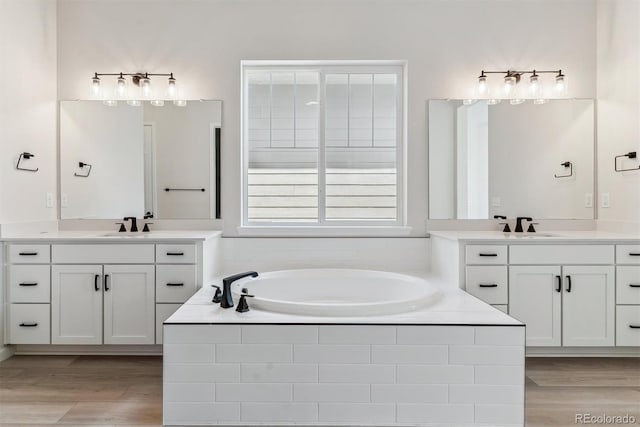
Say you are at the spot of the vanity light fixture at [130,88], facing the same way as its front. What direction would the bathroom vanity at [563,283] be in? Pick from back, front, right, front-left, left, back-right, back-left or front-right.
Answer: front-left

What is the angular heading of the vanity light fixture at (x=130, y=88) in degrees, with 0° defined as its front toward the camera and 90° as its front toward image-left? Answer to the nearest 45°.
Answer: approximately 0°

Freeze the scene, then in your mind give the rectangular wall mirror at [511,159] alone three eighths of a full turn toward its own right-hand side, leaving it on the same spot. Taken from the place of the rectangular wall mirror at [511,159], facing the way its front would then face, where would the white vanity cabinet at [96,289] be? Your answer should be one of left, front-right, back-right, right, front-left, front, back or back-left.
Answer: left

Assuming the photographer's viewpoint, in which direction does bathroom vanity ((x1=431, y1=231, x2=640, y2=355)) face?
facing the viewer

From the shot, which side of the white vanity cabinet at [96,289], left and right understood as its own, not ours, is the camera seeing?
front

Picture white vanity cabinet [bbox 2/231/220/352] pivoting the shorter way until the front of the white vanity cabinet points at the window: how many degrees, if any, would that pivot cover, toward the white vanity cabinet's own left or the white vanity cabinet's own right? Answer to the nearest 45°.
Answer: approximately 90° to the white vanity cabinet's own left

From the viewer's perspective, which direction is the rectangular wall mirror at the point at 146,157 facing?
toward the camera

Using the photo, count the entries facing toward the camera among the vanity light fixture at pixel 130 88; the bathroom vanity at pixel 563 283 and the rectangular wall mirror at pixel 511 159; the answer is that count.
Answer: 3
